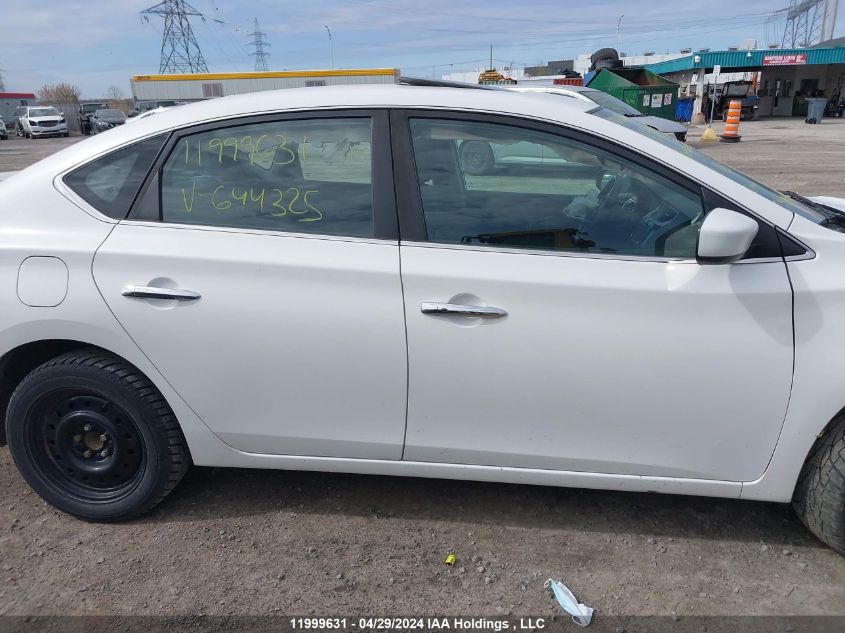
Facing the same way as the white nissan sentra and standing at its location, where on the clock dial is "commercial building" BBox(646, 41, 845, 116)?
The commercial building is roughly at 10 o'clock from the white nissan sentra.

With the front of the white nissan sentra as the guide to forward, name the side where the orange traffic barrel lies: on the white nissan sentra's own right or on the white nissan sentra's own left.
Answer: on the white nissan sentra's own left

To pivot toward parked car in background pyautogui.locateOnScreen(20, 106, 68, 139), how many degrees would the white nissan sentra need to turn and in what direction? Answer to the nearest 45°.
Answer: approximately 135° to its left

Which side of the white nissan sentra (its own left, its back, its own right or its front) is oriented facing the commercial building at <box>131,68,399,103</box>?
left

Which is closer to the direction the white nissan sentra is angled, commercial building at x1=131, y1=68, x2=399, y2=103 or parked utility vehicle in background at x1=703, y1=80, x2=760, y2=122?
the parked utility vehicle in background

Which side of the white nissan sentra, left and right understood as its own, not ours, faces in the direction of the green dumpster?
left

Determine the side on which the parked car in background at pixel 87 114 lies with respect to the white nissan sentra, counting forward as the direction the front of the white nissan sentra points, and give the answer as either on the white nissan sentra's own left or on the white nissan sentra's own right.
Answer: on the white nissan sentra's own left

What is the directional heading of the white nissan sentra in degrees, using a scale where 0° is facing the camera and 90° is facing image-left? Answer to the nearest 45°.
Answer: approximately 270°

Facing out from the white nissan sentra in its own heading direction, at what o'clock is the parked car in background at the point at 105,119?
The parked car in background is roughly at 8 o'clock from the white nissan sentra.
